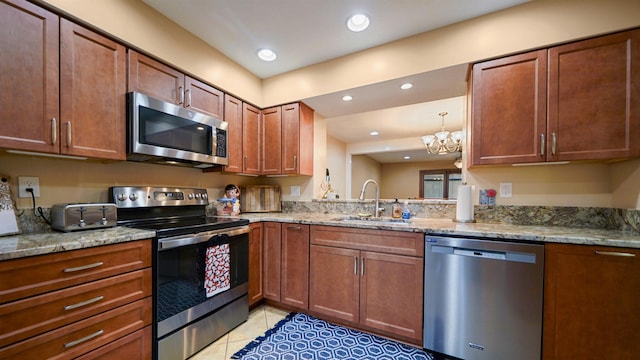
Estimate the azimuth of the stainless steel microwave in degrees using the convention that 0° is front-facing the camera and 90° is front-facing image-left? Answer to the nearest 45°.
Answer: approximately 315°

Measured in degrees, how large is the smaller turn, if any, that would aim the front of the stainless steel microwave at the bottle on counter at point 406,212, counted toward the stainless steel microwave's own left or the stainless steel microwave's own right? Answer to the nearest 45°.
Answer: approximately 45° to the stainless steel microwave's own left

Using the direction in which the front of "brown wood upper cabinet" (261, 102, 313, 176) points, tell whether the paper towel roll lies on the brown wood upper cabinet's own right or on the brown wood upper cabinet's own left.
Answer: on the brown wood upper cabinet's own left

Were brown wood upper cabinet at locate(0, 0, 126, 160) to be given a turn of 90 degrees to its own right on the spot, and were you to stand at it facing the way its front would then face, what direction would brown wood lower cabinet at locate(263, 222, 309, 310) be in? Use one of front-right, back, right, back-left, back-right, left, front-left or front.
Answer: back-left

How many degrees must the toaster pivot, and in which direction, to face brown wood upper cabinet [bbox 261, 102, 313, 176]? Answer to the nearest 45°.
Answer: approximately 45° to its left

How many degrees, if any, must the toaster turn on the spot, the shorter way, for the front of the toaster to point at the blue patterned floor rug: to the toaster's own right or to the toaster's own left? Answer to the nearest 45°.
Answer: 0° — it already faces it

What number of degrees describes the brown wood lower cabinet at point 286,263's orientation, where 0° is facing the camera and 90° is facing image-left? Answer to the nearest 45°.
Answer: approximately 45°

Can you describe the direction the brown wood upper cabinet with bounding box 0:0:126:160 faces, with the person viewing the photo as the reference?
facing the viewer and to the right of the viewer

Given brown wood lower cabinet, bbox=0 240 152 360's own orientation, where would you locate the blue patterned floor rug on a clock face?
The blue patterned floor rug is roughly at 11 o'clock from the brown wood lower cabinet.

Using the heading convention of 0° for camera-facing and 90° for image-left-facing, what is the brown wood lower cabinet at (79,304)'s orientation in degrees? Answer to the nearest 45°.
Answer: approximately 315°

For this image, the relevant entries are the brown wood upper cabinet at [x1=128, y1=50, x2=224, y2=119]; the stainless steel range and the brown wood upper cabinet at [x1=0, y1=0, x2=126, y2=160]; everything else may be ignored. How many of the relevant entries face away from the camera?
0

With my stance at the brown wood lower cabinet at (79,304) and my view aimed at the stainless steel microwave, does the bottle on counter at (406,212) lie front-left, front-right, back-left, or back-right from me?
front-right

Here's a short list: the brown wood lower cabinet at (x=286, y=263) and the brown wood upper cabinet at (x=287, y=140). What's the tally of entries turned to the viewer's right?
0

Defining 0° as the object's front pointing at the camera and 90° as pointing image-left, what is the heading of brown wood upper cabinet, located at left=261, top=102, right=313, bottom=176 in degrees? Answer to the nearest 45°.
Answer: approximately 45°
